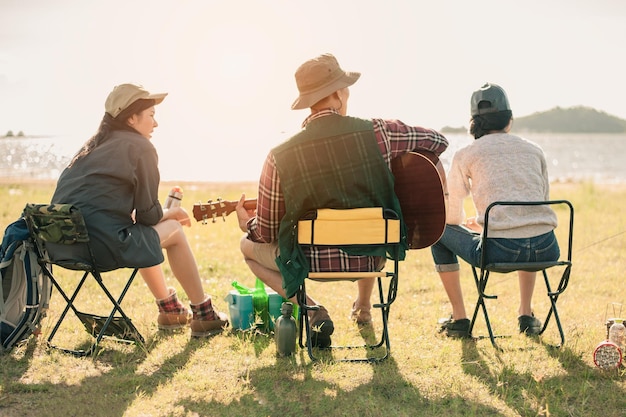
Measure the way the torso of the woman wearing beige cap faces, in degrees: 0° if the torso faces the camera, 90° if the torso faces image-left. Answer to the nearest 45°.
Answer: approximately 225°

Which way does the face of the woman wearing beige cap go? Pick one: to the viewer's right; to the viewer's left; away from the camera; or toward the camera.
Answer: to the viewer's right

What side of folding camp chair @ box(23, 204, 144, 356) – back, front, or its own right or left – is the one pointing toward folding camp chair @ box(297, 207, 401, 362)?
right

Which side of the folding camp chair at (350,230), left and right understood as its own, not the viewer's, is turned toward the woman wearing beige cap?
left

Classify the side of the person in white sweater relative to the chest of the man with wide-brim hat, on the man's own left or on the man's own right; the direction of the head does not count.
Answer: on the man's own right

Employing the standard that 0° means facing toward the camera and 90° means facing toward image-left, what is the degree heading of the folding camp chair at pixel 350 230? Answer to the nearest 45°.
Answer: approximately 180°

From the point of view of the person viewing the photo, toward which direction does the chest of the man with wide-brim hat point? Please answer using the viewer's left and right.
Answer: facing away from the viewer
